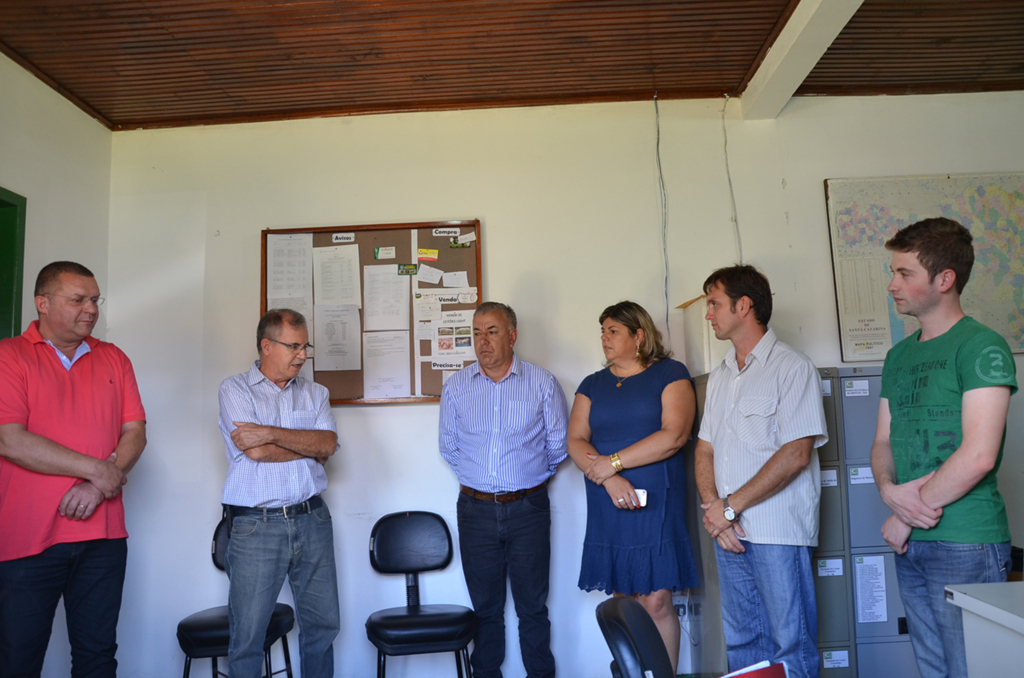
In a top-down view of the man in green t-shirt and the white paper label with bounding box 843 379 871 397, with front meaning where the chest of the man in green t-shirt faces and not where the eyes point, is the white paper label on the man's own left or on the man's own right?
on the man's own right

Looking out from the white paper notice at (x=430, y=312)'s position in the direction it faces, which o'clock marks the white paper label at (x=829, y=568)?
the white paper label at (x=829, y=568) is roughly at 10 o'clock from the white paper notice at (x=430, y=312).

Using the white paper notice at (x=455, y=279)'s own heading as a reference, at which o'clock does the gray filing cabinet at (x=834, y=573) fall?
The gray filing cabinet is roughly at 10 o'clock from the white paper notice.

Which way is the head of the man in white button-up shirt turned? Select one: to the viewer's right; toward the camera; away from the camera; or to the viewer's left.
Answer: to the viewer's left

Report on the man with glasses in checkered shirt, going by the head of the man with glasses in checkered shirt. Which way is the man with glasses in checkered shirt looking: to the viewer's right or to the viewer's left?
to the viewer's right

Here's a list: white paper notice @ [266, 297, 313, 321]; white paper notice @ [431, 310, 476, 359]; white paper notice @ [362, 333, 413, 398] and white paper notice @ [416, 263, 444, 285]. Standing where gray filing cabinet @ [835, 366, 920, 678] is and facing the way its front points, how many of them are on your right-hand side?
4

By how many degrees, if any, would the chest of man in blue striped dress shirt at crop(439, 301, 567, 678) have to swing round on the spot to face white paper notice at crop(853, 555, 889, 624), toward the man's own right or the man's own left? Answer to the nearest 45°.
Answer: approximately 90° to the man's own left
